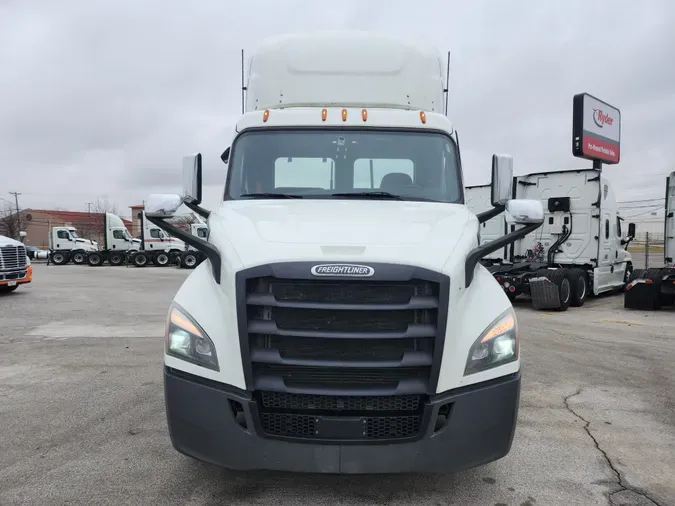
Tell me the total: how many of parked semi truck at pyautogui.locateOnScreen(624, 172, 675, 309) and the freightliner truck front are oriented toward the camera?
1

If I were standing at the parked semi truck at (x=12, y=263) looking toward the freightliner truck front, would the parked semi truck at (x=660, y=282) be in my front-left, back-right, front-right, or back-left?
front-left

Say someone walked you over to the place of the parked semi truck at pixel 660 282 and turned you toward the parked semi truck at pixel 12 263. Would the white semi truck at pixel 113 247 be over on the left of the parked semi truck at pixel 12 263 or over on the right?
right

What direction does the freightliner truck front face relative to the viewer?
toward the camera

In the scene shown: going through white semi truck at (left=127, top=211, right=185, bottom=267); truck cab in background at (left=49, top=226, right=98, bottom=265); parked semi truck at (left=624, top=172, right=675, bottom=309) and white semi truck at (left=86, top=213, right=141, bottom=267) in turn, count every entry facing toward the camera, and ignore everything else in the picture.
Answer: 0

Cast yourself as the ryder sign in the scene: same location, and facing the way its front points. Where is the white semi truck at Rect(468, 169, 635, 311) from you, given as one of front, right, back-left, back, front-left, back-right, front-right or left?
front-right

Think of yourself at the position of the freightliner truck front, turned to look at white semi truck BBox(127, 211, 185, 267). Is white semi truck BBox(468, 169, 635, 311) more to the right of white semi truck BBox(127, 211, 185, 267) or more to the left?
right

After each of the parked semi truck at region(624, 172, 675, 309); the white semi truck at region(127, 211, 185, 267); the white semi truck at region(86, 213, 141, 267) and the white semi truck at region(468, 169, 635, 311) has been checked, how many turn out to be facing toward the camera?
0
